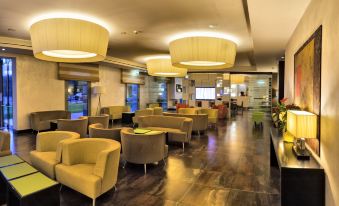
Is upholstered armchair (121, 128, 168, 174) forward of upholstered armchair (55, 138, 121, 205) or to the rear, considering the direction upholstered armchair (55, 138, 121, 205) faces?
to the rear

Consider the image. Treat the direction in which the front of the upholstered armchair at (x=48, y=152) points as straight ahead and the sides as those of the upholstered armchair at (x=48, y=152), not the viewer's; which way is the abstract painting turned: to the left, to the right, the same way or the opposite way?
to the right

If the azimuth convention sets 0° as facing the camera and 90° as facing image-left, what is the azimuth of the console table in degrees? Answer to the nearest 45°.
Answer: approximately 90°

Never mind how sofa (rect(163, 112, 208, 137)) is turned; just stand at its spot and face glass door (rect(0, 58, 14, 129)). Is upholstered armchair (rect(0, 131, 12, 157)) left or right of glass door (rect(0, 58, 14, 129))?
left

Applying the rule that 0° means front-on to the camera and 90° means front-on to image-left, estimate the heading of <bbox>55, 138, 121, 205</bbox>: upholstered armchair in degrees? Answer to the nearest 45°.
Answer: approximately 45°

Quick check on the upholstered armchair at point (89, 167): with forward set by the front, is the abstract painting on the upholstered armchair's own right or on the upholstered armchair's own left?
on the upholstered armchair's own left

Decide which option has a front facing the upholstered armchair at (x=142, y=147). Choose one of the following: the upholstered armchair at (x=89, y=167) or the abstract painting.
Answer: the abstract painting

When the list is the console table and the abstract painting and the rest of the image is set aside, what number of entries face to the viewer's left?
2

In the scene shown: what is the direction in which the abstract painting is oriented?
to the viewer's left

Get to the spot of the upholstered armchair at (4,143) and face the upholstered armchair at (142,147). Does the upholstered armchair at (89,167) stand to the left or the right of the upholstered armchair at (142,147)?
right

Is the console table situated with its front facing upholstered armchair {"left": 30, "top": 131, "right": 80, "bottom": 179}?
yes

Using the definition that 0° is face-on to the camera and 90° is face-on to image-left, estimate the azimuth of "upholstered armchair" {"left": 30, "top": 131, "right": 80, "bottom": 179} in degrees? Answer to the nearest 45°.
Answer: approximately 45°
